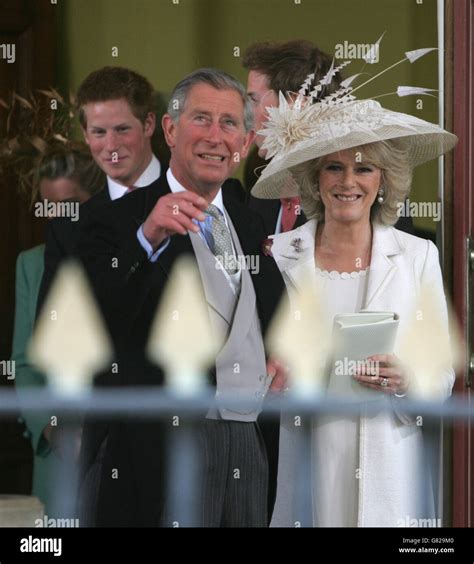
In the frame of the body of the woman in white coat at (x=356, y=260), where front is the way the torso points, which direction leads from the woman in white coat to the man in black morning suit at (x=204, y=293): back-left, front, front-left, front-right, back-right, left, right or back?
right

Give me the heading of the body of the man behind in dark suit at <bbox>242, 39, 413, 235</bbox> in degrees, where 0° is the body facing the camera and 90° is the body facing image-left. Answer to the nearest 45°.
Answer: approximately 45°

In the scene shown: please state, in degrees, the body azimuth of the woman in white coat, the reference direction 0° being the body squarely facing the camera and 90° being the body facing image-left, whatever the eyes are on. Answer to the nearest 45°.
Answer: approximately 0°

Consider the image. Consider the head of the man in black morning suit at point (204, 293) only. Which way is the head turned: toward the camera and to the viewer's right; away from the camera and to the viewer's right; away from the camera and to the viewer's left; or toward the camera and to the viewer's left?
toward the camera and to the viewer's right

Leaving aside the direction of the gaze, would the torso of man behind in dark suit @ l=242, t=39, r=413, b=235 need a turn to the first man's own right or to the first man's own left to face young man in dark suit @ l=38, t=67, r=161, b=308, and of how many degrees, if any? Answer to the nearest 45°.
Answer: approximately 45° to the first man's own right

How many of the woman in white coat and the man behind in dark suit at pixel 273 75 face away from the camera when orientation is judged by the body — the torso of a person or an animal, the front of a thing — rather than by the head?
0

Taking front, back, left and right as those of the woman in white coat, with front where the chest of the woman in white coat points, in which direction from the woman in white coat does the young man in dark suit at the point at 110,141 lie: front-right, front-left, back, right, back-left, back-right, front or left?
right
